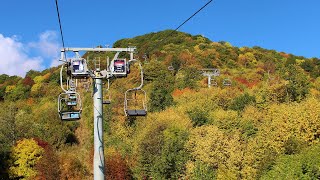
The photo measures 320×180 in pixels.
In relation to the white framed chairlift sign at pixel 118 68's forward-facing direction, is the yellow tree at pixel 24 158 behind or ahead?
behind
